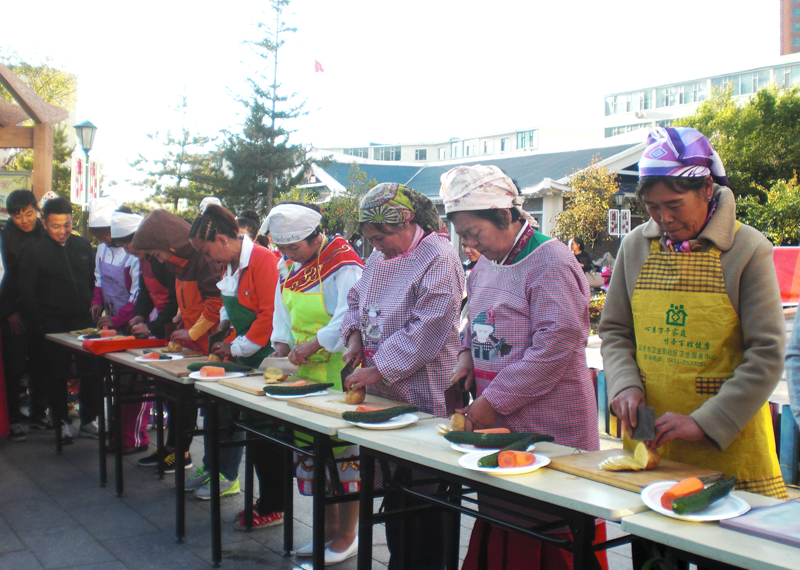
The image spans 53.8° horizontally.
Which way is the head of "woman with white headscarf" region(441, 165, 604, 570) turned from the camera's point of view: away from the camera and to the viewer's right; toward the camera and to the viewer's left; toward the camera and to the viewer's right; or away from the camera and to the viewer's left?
toward the camera and to the viewer's left

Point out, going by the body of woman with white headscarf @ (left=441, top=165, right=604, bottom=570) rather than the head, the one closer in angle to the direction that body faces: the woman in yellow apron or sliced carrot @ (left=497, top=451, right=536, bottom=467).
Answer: the sliced carrot

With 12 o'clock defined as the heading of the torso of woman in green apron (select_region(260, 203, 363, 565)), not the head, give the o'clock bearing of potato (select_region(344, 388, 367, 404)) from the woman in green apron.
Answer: The potato is roughly at 10 o'clock from the woman in green apron.

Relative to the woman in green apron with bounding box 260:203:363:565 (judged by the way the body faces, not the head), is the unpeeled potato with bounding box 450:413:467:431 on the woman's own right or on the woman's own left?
on the woman's own left

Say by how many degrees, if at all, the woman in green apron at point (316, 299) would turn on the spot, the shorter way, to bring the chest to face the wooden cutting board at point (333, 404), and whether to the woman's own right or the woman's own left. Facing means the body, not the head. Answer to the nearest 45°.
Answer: approximately 45° to the woman's own left

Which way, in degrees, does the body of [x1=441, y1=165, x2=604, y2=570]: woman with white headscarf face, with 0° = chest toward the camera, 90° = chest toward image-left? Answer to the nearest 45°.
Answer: approximately 45°

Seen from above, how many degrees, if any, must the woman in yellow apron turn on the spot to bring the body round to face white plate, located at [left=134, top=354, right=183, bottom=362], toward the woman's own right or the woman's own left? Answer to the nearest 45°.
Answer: approximately 90° to the woman's own right

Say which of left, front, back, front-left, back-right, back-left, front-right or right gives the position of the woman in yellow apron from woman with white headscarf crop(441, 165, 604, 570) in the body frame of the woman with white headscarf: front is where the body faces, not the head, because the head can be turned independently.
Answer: left

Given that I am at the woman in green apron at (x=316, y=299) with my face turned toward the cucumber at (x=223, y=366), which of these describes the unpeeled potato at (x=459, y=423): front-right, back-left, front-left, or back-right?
back-left

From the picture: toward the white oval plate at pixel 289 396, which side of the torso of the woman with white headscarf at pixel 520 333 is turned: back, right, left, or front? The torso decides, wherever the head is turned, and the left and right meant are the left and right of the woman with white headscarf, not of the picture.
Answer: right

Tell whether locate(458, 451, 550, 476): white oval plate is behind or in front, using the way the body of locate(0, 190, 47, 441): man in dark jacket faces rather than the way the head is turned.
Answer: in front

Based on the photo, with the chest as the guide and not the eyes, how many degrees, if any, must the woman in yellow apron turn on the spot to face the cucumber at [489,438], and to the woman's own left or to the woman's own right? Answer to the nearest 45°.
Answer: approximately 45° to the woman's own right

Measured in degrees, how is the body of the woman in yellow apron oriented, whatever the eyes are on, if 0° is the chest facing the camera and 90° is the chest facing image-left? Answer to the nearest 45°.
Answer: approximately 45°
